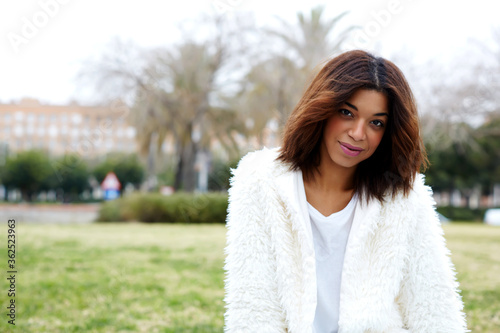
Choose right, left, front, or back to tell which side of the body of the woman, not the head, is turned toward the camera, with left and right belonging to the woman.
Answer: front

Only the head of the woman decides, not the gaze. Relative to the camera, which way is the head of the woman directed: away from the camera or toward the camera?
toward the camera

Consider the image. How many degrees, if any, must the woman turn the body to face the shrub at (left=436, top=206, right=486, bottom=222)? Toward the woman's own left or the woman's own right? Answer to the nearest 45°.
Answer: approximately 180°

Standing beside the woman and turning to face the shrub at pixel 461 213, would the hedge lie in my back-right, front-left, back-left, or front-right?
front-left

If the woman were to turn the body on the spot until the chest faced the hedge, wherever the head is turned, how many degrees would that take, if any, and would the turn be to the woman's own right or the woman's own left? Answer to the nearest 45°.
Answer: approximately 180°
